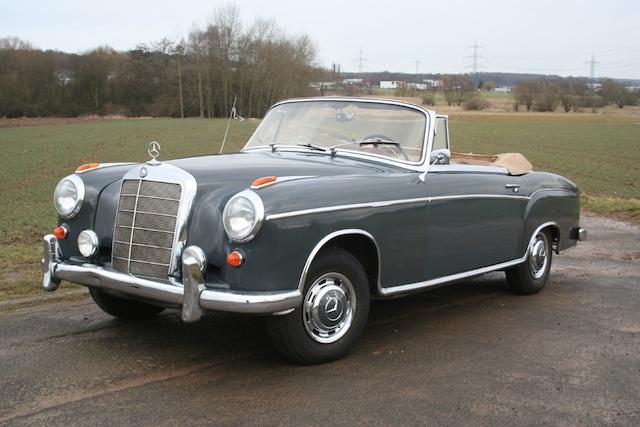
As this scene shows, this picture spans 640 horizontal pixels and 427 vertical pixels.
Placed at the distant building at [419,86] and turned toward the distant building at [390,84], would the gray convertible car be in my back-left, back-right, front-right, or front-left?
front-left

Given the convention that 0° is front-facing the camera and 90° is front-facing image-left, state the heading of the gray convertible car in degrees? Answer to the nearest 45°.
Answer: approximately 45°

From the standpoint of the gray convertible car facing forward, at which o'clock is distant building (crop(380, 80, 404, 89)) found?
The distant building is roughly at 5 o'clock from the gray convertible car.

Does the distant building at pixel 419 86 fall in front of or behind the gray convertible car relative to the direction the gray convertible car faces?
behind
